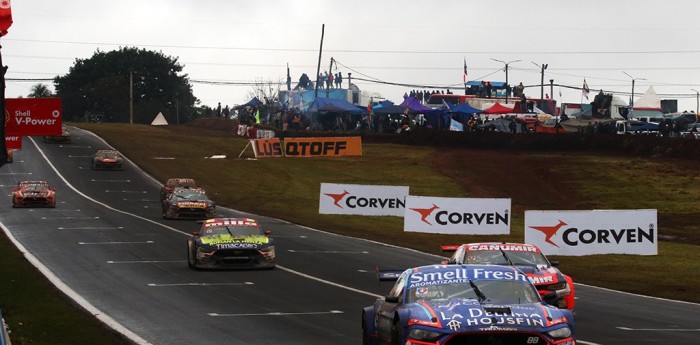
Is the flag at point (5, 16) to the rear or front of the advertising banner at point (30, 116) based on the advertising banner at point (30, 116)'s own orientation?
to the front

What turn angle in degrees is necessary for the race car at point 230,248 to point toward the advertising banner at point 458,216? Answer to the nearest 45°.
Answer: approximately 135° to its left

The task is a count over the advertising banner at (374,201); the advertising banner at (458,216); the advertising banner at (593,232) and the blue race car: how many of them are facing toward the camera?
4

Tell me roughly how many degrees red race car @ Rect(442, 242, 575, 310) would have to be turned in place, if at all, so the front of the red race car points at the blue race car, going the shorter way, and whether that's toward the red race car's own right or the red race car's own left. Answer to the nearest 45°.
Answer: approximately 45° to the red race car's own right

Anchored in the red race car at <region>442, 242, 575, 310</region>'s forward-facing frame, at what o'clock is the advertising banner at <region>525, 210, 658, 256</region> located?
The advertising banner is roughly at 8 o'clock from the red race car.

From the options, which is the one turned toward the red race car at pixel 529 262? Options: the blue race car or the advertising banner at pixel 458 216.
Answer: the advertising banner

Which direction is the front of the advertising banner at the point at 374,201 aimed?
toward the camera

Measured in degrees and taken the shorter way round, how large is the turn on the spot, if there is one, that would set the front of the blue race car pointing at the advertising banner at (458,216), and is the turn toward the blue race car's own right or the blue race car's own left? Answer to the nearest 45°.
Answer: approximately 180°

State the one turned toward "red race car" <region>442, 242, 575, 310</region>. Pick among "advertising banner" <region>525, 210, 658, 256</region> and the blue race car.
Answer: the advertising banner

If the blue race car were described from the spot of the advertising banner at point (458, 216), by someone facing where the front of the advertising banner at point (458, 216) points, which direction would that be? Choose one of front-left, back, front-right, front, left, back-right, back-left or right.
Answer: front

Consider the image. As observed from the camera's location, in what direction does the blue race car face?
facing the viewer

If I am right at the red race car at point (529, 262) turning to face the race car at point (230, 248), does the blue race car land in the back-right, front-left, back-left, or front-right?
back-left

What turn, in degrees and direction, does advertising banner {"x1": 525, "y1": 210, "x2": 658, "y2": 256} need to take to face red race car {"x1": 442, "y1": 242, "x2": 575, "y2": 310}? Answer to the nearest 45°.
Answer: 0° — it already faces it
